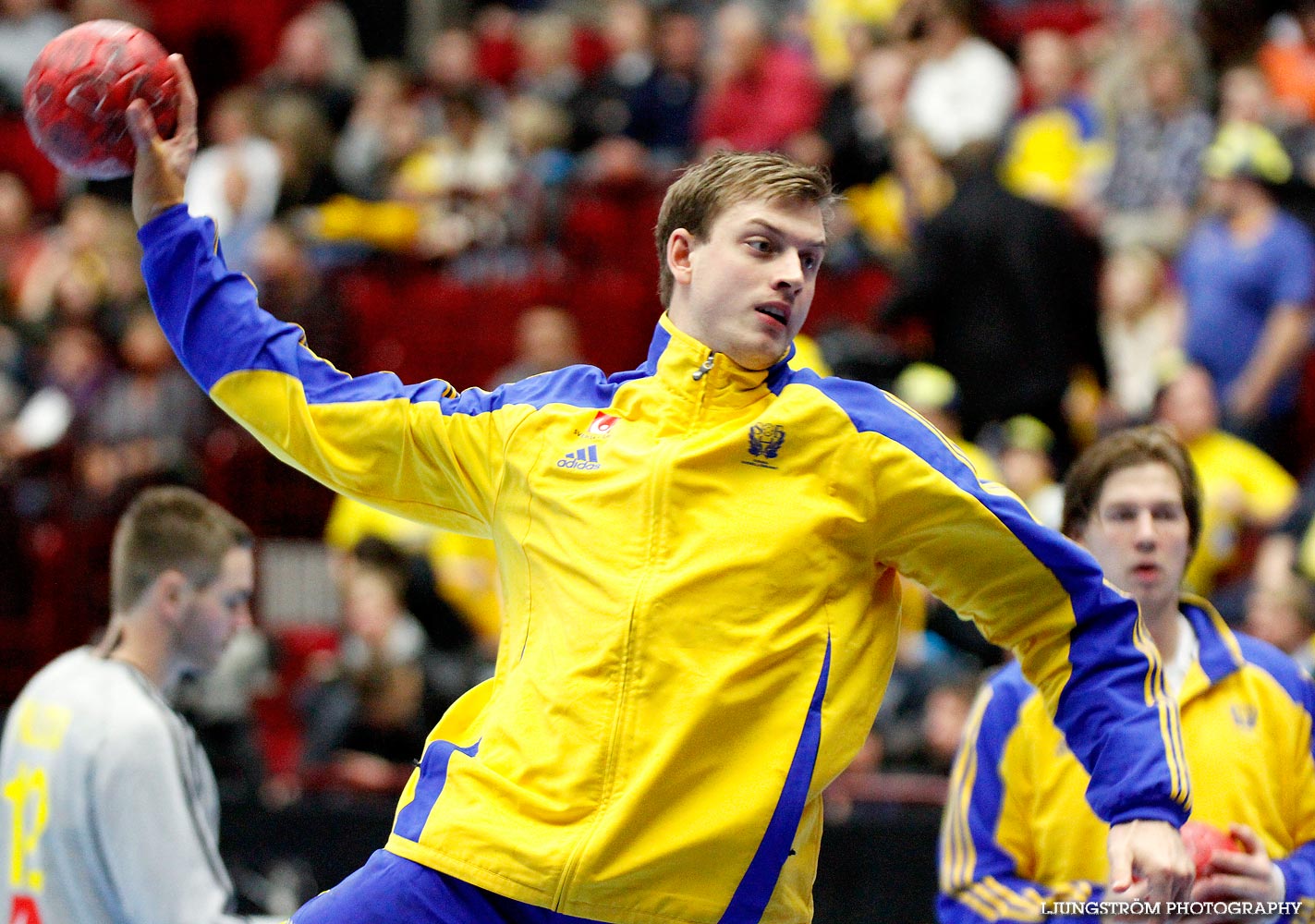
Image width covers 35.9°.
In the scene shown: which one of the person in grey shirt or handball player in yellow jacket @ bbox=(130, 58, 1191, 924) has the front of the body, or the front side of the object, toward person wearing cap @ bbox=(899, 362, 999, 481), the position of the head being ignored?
the person in grey shirt

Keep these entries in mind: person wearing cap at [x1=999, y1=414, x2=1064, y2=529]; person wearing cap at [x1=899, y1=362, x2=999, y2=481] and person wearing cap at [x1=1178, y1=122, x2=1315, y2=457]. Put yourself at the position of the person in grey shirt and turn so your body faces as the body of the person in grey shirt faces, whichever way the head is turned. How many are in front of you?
3

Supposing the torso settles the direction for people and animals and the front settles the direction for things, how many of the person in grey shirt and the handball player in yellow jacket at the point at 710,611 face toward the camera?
1

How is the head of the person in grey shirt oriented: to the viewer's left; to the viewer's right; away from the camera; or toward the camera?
to the viewer's right

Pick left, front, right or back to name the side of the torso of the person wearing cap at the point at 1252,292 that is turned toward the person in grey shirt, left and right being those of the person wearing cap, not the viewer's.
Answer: front

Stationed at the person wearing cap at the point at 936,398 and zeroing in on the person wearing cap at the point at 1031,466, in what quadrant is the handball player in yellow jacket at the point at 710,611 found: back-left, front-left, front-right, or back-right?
front-right

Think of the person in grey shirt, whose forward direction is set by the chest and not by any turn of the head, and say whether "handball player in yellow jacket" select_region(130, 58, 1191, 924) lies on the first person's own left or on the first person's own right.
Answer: on the first person's own right

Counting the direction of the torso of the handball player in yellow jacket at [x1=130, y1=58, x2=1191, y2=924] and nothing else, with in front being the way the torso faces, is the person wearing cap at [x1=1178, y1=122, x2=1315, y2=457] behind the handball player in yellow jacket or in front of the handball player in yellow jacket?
behind

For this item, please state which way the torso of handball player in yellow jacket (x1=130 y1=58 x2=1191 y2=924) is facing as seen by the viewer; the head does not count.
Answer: toward the camera

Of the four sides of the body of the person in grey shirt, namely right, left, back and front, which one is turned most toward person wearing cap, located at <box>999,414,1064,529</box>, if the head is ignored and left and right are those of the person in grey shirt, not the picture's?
front

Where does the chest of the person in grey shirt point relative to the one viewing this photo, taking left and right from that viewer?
facing away from the viewer and to the right of the viewer

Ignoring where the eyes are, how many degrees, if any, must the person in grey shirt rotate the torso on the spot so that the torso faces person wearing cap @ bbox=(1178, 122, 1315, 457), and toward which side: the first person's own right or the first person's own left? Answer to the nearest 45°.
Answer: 0° — they already face them

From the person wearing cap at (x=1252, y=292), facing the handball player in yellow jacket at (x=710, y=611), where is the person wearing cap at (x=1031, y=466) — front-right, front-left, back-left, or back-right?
front-right

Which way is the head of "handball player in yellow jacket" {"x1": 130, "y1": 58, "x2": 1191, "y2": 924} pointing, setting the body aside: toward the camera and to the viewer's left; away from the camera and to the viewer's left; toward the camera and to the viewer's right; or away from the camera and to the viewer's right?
toward the camera and to the viewer's right
